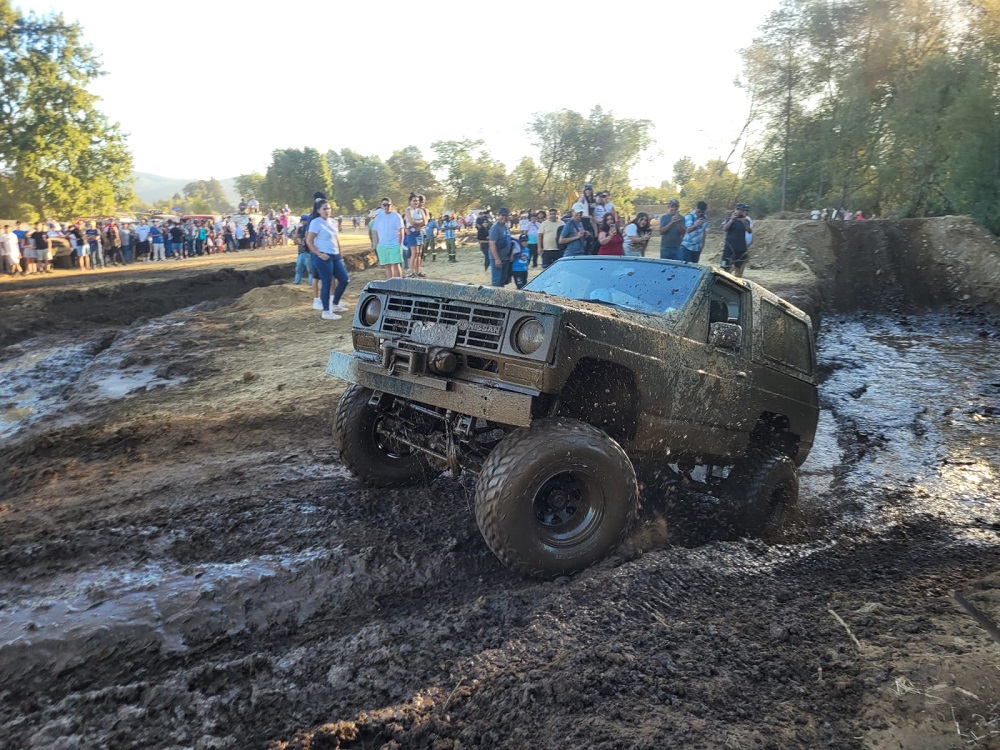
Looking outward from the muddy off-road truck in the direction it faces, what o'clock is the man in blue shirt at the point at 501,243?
The man in blue shirt is roughly at 4 o'clock from the muddy off-road truck.

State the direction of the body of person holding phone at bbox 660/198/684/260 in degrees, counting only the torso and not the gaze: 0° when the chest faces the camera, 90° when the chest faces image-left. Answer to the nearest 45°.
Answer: approximately 0°

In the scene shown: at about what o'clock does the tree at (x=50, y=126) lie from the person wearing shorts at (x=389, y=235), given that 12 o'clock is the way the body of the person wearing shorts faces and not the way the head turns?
The tree is roughly at 5 o'clock from the person wearing shorts.

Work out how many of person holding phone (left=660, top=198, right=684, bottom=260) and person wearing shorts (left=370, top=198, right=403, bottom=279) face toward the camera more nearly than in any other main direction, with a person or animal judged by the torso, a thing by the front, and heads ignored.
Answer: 2

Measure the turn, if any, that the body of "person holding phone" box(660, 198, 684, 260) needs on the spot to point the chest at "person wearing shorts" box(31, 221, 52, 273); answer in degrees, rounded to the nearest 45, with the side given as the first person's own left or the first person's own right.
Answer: approximately 90° to the first person's own right

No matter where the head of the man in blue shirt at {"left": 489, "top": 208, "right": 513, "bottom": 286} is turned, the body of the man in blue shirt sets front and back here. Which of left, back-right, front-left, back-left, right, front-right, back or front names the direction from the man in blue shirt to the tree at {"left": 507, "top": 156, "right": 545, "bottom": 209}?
back-left

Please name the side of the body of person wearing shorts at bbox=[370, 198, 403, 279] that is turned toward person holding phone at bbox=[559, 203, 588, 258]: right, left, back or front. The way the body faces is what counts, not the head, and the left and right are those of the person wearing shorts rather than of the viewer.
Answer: left

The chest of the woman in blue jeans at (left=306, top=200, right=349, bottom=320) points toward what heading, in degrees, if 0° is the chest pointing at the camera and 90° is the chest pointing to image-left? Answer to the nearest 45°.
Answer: approximately 315°

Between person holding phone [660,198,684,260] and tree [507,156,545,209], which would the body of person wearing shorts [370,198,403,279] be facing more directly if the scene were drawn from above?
the person holding phone

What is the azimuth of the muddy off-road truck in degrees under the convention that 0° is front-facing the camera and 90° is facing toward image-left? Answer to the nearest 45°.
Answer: approximately 45°

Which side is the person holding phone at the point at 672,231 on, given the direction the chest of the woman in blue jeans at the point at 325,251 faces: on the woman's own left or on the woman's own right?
on the woman's own left

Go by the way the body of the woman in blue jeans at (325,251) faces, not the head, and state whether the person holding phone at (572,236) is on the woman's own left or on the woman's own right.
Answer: on the woman's own left

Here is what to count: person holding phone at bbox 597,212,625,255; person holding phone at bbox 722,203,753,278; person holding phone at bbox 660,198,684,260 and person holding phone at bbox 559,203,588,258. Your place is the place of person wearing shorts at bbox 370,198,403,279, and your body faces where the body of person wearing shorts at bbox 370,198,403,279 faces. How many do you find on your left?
4

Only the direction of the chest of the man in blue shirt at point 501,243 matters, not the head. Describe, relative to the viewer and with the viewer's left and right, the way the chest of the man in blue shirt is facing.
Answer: facing the viewer and to the right of the viewer
